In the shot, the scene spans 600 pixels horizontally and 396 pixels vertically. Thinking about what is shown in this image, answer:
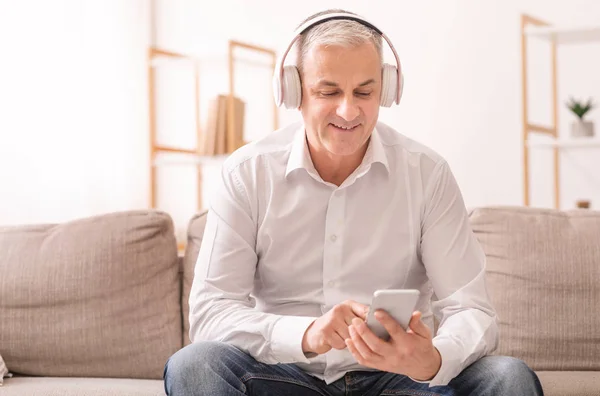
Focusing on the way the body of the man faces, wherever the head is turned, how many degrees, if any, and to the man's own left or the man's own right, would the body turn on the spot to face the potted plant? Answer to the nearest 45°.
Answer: approximately 135° to the man's own left

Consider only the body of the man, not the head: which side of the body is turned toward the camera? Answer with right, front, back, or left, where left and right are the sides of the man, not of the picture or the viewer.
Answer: front

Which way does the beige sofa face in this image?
toward the camera

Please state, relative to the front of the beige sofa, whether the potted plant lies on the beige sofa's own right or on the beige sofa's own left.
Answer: on the beige sofa's own left
